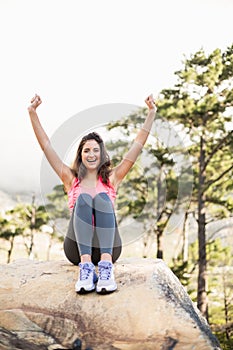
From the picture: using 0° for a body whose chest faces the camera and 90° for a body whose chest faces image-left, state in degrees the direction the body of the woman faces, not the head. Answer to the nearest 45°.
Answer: approximately 0°
